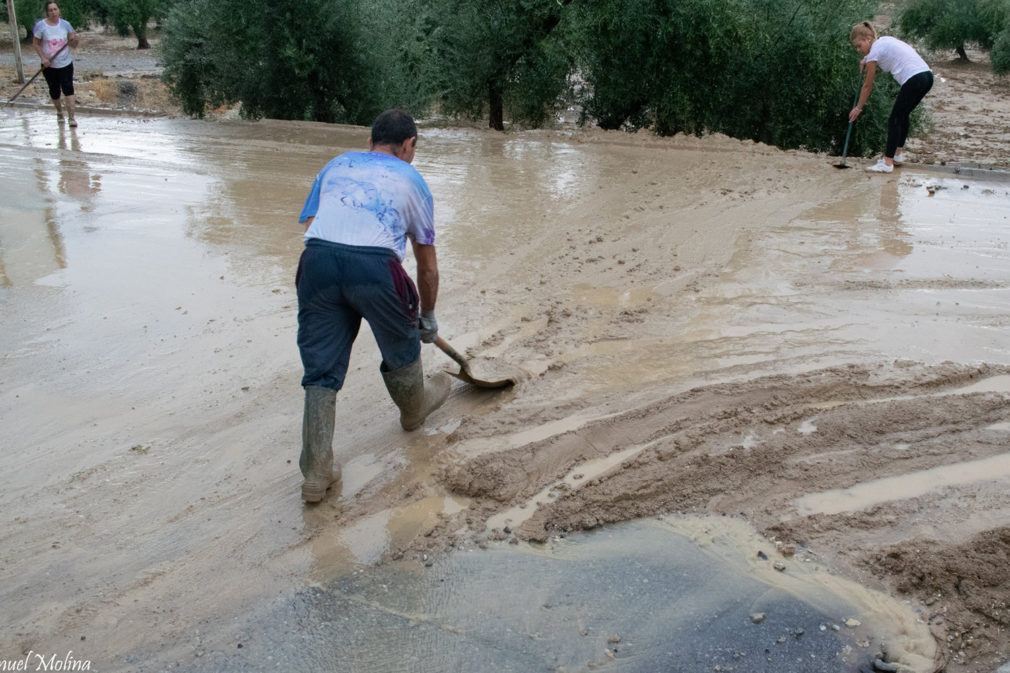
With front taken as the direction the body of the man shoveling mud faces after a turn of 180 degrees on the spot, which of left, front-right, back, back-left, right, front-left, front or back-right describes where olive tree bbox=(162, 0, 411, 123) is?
back-right

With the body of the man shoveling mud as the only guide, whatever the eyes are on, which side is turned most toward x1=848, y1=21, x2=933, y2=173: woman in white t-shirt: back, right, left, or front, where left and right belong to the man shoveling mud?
front

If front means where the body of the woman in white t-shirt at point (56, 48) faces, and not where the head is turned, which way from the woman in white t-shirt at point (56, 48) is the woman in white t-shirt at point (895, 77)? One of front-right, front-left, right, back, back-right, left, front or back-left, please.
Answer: front-left

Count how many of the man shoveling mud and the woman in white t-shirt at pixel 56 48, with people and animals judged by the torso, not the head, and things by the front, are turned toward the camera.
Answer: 1

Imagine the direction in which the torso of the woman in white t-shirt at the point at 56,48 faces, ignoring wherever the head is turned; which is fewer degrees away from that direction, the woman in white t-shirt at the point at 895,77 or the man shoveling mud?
the man shoveling mud

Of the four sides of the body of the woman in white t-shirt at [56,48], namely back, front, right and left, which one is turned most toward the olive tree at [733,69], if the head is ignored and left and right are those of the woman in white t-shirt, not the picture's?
left

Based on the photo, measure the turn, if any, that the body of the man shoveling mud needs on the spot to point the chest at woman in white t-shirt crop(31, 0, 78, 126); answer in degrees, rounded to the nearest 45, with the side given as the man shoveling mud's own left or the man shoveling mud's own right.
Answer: approximately 45° to the man shoveling mud's own left

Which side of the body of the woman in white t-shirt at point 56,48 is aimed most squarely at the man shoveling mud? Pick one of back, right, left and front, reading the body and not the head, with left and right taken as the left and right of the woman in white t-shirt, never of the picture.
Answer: front

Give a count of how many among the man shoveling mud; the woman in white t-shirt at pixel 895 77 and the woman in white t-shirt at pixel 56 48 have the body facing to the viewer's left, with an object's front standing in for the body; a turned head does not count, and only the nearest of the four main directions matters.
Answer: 1

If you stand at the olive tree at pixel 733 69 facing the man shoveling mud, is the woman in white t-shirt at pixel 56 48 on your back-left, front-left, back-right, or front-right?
front-right

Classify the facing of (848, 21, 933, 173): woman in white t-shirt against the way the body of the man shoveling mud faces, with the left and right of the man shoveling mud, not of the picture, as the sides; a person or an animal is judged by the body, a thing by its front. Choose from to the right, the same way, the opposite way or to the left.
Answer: to the left

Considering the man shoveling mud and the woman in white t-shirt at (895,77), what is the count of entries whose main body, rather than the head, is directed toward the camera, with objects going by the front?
0

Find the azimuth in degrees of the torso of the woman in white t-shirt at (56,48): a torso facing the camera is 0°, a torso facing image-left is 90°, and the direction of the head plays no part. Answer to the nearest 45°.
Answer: approximately 0°

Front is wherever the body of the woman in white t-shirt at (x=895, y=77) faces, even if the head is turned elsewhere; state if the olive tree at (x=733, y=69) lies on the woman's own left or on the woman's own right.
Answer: on the woman's own right

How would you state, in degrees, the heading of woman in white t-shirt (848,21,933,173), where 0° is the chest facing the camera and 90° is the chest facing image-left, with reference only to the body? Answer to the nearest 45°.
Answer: approximately 90°

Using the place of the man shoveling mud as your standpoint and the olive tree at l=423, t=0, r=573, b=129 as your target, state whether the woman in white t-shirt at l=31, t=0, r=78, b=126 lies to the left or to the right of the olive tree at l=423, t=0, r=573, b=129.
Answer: left

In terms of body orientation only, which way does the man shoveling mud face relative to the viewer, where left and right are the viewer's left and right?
facing away from the viewer and to the right of the viewer
